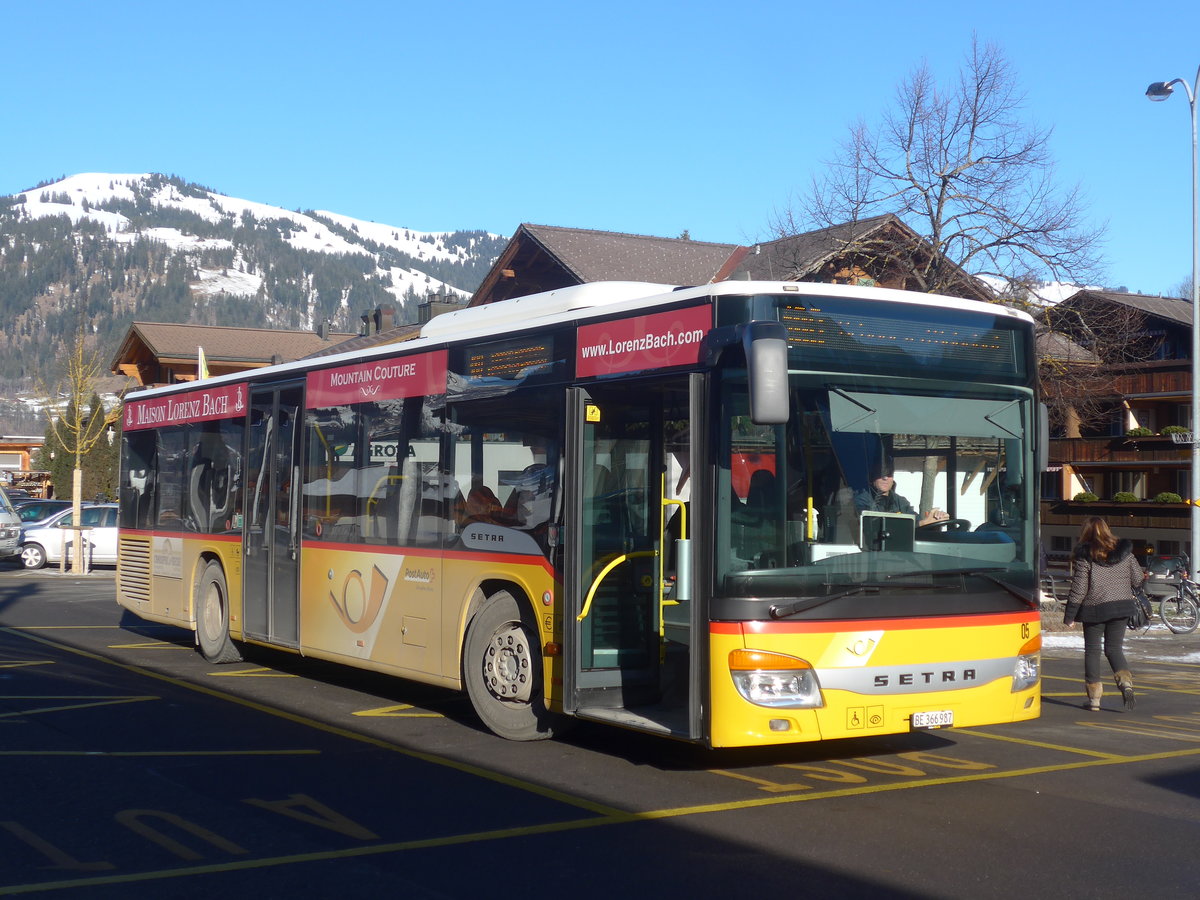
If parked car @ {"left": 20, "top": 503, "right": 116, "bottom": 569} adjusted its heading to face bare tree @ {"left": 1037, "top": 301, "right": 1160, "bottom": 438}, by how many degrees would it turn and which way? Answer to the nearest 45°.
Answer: approximately 135° to its left

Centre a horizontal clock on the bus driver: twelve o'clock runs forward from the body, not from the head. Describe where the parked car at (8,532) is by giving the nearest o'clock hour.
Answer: The parked car is roughly at 6 o'clock from the bus driver.

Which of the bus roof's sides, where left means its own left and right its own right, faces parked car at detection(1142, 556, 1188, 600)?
left

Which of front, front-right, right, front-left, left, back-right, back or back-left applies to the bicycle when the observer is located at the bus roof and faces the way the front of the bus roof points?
left

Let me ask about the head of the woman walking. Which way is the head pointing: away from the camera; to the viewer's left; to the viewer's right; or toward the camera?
away from the camera

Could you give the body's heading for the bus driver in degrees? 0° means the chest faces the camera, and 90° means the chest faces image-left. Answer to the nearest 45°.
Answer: approximately 315°

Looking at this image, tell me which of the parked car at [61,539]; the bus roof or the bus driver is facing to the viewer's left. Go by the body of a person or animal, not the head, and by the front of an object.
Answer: the parked car

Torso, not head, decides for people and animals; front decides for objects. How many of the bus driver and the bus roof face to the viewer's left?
0

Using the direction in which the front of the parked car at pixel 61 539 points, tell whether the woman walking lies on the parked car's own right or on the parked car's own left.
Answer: on the parked car's own left

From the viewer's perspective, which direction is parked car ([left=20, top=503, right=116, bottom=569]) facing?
to the viewer's left

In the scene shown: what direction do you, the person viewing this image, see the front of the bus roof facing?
facing the viewer and to the right of the viewer

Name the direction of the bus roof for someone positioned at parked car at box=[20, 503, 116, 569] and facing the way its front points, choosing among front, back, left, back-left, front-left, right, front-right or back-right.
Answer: left

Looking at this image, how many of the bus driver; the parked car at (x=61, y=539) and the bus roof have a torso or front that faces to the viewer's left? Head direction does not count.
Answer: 1
